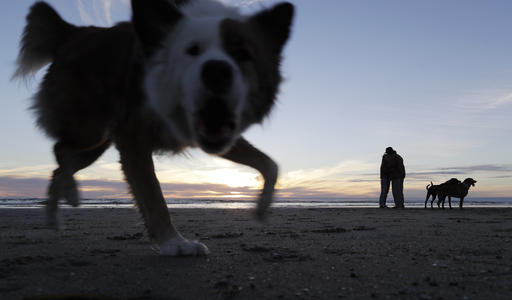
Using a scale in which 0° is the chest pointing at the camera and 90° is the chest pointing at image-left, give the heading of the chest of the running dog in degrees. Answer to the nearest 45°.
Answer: approximately 315°

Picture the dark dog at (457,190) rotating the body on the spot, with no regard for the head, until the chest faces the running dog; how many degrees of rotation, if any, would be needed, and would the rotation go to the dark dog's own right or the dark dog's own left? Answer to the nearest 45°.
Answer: approximately 90° to the dark dog's own right

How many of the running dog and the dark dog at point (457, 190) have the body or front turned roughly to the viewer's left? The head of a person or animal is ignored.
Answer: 0

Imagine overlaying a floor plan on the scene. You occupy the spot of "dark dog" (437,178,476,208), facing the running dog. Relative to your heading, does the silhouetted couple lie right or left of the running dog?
right

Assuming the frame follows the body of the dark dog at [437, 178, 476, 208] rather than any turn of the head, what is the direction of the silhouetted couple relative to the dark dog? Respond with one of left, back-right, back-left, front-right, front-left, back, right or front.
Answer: back-right

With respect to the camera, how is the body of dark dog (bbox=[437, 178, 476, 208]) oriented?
to the viewer's right

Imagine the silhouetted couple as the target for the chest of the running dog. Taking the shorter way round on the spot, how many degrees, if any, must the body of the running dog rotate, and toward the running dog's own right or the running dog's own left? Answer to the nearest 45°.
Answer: approximately 90° to the running dog's own left

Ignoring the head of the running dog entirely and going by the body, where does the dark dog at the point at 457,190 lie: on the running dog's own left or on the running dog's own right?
on the running dog's own left
